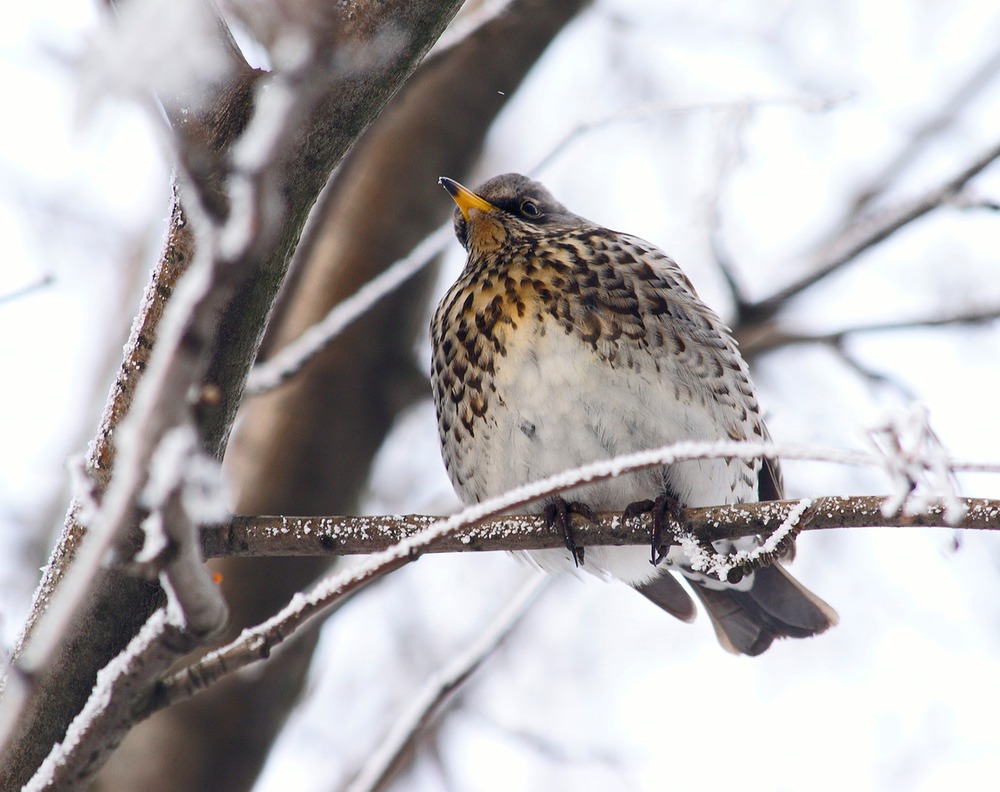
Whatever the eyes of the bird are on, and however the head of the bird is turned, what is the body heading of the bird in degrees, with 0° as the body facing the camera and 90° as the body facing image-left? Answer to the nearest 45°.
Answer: approximately 45°

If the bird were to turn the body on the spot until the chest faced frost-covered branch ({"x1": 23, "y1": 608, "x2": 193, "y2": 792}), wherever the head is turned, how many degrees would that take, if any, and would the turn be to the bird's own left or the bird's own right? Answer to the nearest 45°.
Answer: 0° — it already faces it

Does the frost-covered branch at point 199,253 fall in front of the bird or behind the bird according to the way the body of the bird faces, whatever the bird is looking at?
in front
